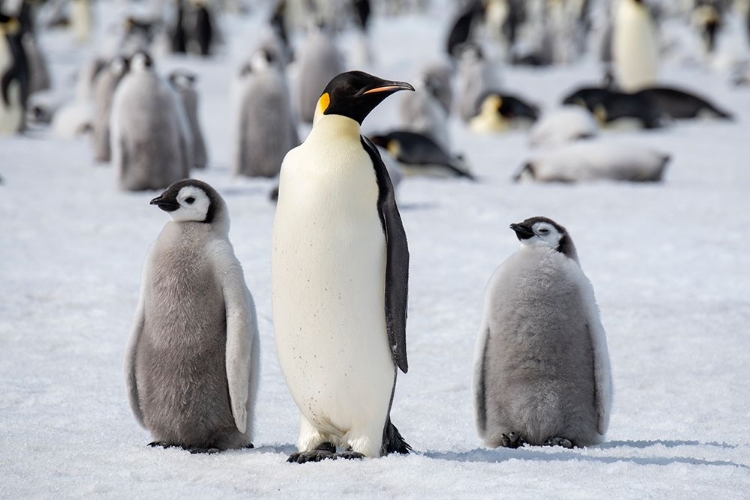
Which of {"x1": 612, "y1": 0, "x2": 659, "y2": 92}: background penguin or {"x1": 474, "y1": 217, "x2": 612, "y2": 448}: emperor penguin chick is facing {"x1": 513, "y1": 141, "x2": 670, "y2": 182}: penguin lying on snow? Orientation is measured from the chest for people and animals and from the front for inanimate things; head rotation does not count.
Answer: the background penguin

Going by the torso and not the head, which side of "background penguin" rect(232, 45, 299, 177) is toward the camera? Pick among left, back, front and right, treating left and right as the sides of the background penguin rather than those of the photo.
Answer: front

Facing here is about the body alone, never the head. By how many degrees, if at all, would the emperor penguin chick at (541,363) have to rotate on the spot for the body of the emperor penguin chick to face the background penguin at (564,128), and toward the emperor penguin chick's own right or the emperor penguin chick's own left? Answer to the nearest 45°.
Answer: approximately 180°

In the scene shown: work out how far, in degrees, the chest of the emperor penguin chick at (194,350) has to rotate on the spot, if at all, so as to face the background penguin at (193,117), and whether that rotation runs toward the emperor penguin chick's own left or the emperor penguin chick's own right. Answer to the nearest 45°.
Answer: approximately 135° to the emperor penguin chick's own right

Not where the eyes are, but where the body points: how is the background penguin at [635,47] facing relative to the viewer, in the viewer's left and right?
facing the viewer

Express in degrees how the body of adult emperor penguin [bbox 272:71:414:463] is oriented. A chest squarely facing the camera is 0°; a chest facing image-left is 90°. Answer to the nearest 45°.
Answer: approximately 45°

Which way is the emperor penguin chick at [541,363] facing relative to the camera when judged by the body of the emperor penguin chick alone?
toward the camera

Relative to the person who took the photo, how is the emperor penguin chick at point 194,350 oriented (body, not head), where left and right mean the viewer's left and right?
facing the viewer and to the left of the viewer

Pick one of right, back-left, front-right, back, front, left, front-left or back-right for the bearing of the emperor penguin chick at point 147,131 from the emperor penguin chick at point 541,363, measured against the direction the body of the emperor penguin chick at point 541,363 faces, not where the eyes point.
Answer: back-right

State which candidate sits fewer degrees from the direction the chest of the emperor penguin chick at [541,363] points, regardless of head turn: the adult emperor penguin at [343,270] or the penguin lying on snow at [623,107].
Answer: the adult emperor penguin

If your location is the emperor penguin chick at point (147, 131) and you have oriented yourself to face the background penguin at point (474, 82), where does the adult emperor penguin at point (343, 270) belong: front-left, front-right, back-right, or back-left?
back-right

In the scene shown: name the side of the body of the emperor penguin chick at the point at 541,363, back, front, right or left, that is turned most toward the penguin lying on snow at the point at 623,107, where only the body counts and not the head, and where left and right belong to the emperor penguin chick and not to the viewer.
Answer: back

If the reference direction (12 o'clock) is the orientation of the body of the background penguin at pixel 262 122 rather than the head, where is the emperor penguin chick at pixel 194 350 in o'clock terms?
The emperor penguin chick is roughly at 12 o'clock from the background penguin.
